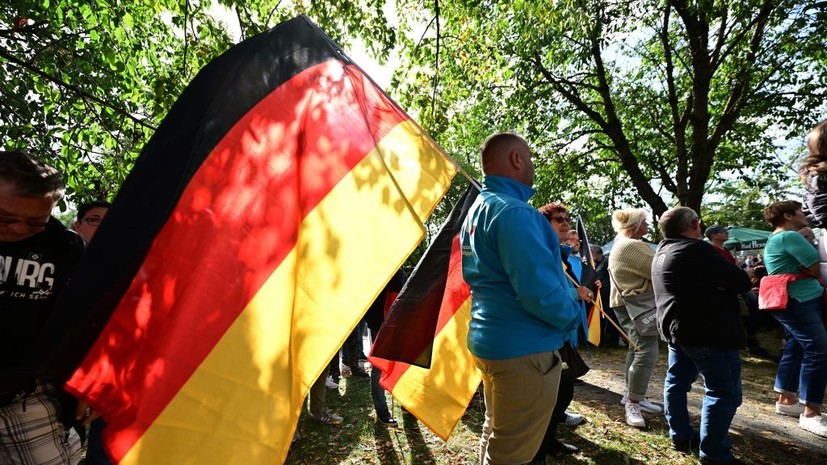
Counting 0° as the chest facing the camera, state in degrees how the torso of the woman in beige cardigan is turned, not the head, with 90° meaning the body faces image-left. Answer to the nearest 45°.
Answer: approximately 270°

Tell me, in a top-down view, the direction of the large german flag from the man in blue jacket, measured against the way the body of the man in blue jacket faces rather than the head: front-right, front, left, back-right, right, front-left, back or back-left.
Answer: back

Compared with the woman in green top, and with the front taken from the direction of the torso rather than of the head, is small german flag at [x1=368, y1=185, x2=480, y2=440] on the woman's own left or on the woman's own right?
on the woman's own right

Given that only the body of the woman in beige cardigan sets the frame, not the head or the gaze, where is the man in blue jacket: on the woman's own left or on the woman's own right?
on the woman's own right

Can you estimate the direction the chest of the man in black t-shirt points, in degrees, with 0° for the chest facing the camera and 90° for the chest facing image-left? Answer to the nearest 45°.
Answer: approximately 0°

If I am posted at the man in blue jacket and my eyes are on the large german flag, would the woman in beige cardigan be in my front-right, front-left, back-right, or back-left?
back-right

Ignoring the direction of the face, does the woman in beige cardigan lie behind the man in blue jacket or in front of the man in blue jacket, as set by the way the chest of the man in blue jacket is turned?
in front

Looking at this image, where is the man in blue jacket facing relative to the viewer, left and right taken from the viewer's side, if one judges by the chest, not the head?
facing away from the viewer and to the right of the viewer

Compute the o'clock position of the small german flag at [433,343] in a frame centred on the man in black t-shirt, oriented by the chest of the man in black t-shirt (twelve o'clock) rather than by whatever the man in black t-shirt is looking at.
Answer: The small german flag is roughly at 9 o'clock from the man in black t-shirt.

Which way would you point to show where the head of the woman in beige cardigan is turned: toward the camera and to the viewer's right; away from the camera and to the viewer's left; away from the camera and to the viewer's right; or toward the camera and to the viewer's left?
away from the camera and to the viewer's right
